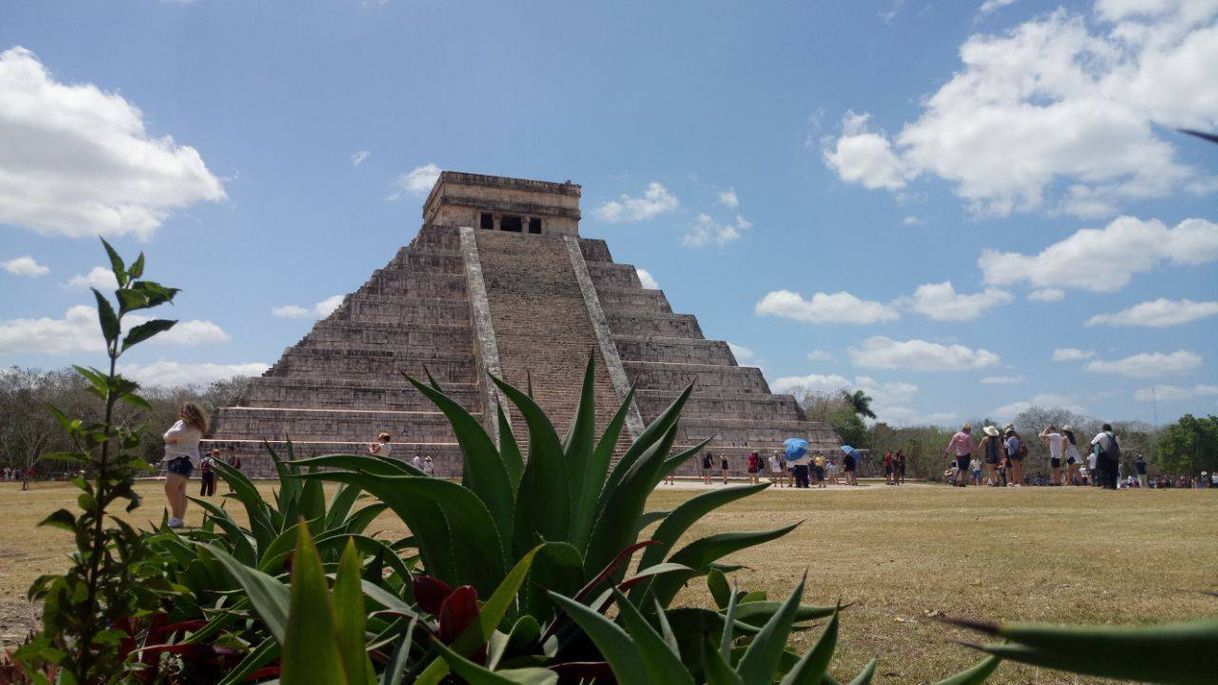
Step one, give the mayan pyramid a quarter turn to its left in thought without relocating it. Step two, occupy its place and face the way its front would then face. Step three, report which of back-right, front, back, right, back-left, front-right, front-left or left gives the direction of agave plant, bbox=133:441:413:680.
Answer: right

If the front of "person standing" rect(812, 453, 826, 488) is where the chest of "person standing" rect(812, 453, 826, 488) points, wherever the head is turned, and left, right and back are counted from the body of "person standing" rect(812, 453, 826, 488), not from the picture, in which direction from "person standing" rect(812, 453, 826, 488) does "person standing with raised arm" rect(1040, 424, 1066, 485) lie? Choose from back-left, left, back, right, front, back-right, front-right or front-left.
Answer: back-right

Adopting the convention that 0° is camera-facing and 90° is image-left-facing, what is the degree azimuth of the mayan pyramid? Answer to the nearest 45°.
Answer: approximately 0°

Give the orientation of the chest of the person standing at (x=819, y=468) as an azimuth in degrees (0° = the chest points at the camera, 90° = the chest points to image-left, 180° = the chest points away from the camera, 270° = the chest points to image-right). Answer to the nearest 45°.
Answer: approximately 180°

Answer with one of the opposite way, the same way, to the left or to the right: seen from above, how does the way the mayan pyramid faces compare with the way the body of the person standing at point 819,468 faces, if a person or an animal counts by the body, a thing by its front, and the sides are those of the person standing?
the opposite way

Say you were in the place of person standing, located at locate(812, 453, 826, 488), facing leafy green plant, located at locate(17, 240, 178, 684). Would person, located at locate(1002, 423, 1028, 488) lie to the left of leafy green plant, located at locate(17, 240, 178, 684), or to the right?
left

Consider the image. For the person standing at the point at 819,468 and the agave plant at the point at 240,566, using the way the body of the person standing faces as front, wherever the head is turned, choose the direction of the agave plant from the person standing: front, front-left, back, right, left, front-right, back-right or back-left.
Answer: back

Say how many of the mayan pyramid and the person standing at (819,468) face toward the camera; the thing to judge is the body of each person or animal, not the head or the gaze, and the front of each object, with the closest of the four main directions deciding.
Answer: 1

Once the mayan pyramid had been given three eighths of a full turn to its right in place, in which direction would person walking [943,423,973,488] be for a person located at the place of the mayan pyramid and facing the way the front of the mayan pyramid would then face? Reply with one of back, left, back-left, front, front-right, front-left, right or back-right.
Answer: back

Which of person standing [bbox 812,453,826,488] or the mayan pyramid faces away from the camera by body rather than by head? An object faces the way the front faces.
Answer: the person standing
